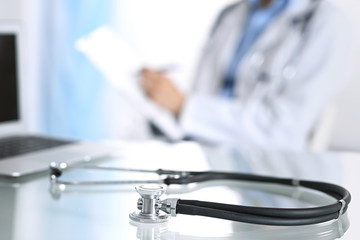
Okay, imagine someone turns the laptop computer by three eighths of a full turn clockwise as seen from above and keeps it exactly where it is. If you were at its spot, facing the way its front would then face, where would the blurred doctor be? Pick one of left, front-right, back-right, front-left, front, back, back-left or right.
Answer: back-right

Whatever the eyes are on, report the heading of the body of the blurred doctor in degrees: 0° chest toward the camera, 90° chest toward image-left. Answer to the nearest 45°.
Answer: approximately 45°

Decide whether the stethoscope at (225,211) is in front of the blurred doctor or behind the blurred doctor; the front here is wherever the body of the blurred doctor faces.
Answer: in front

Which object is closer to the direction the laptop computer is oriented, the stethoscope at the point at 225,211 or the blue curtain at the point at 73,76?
the stethoscope

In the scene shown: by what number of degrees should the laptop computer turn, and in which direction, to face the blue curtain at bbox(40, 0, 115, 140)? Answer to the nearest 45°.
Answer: approximately 135° to its left

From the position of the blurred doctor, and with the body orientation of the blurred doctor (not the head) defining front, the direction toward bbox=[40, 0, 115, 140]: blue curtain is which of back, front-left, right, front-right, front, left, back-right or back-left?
right

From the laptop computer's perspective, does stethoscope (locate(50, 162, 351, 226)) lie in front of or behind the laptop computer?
in front
